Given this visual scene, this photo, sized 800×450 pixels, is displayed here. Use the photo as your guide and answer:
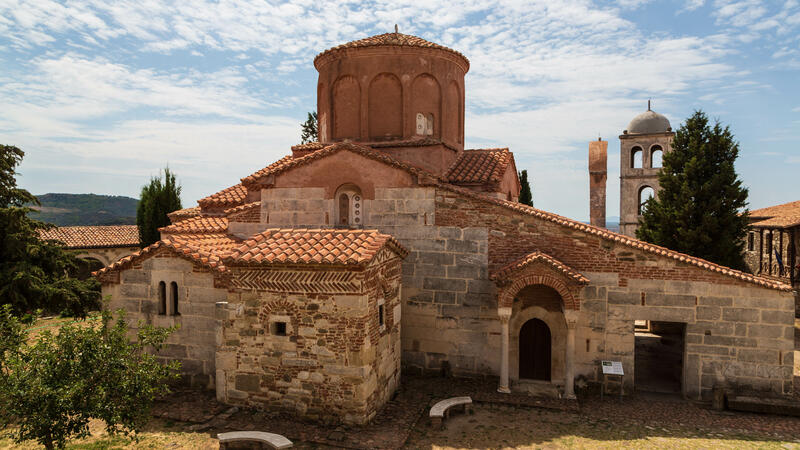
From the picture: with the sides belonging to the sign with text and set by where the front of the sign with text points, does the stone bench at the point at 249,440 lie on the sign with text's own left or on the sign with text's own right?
on the sign with text's own right

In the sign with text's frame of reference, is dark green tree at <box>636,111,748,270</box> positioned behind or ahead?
behind

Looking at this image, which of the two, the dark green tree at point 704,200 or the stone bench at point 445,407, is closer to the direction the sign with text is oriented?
the stone bench

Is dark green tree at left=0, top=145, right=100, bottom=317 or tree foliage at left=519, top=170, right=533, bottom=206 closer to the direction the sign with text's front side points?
the dark green tree

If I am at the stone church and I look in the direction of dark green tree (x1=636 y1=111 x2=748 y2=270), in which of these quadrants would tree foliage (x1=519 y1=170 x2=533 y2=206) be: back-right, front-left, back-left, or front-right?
front-left

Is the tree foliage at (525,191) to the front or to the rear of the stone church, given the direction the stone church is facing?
to the rear

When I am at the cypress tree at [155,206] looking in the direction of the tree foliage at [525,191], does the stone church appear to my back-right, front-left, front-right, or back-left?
front-right

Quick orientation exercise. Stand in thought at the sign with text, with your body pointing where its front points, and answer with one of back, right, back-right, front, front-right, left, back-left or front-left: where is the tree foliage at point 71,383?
front-right

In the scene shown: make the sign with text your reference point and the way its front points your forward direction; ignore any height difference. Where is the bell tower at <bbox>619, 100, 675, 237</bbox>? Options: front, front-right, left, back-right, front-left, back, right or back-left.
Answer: back

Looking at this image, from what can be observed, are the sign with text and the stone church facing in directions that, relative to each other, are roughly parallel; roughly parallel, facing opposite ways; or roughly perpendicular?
roughly parallel

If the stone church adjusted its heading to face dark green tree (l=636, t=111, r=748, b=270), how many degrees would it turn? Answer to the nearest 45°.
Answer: approximately 135° to its left

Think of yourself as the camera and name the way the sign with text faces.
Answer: facing the viewer

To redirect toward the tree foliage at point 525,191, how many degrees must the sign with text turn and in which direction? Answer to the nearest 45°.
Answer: approximately 180°

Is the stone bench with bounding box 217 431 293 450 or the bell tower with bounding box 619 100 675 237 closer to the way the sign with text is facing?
the stone bench

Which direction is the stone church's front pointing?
toward the camera
